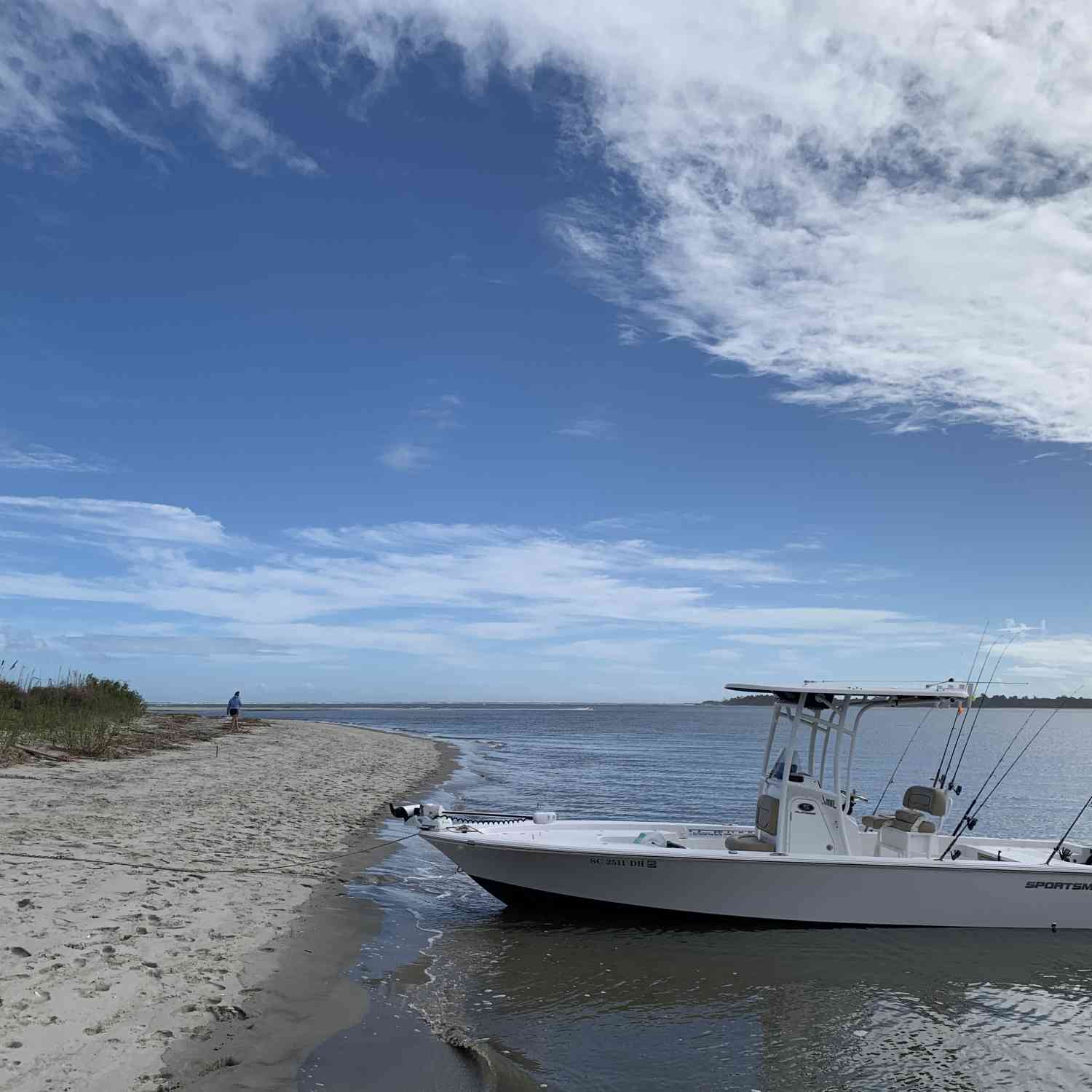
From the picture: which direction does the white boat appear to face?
to the viewer's left

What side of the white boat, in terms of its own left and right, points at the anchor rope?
front
